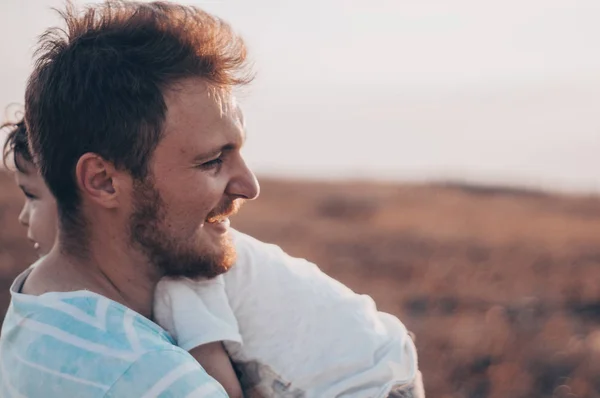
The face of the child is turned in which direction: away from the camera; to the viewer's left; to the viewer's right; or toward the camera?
to the viewer's left

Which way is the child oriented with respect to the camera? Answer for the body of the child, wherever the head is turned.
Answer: to the viewer's left

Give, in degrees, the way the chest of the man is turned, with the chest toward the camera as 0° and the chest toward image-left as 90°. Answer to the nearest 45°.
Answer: approximately 270°

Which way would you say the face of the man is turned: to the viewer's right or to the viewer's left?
to the viewer's right
